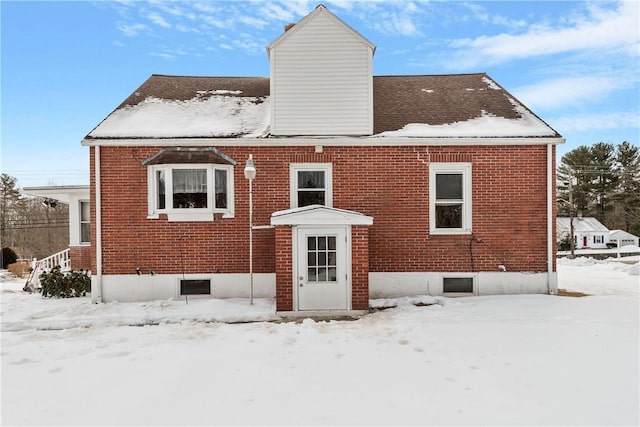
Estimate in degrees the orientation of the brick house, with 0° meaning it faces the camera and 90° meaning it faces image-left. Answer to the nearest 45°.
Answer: approximately 0°

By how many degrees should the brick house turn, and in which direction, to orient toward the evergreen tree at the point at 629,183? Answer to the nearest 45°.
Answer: approximately 135° to its left
